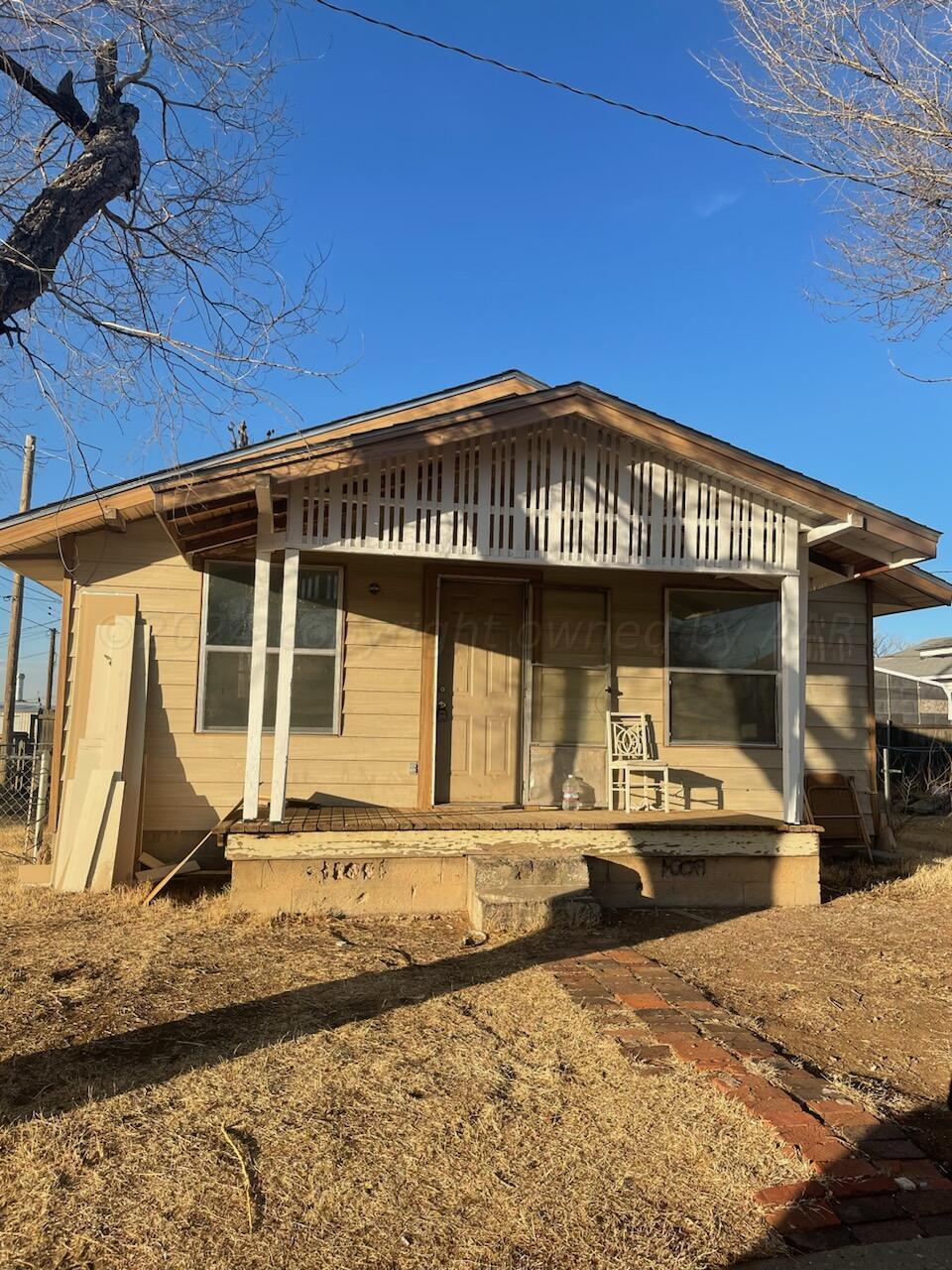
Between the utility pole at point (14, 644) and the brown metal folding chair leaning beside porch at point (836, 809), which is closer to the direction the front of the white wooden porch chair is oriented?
the brown metal folding chair leaning beside porch

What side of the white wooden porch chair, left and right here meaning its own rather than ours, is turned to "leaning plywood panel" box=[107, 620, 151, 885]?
right

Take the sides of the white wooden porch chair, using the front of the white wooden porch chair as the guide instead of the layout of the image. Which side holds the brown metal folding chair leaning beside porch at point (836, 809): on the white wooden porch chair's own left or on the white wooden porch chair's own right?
on the white wooden porch chair's own left

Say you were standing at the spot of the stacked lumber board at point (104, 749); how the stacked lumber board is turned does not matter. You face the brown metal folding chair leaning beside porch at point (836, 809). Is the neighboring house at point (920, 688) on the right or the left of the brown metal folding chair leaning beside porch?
left

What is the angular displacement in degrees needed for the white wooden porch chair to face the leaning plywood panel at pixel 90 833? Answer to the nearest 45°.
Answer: approximately 90° to its right

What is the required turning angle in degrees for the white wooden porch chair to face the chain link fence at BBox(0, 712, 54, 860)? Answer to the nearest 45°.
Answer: approximately 135° to its right

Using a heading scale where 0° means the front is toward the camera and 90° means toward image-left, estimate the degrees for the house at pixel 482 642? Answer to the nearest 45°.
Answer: approximately 0°

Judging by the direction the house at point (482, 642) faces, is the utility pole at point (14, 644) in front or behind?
behind

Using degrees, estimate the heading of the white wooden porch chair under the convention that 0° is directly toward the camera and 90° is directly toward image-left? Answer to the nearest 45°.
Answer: approximately 315°

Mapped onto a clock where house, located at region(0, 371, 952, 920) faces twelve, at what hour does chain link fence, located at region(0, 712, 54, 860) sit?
The chain link fence is roughly at 4 o'clock from the house.

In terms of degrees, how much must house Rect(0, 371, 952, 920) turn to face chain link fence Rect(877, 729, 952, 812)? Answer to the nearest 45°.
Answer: approximately 135° to its left
